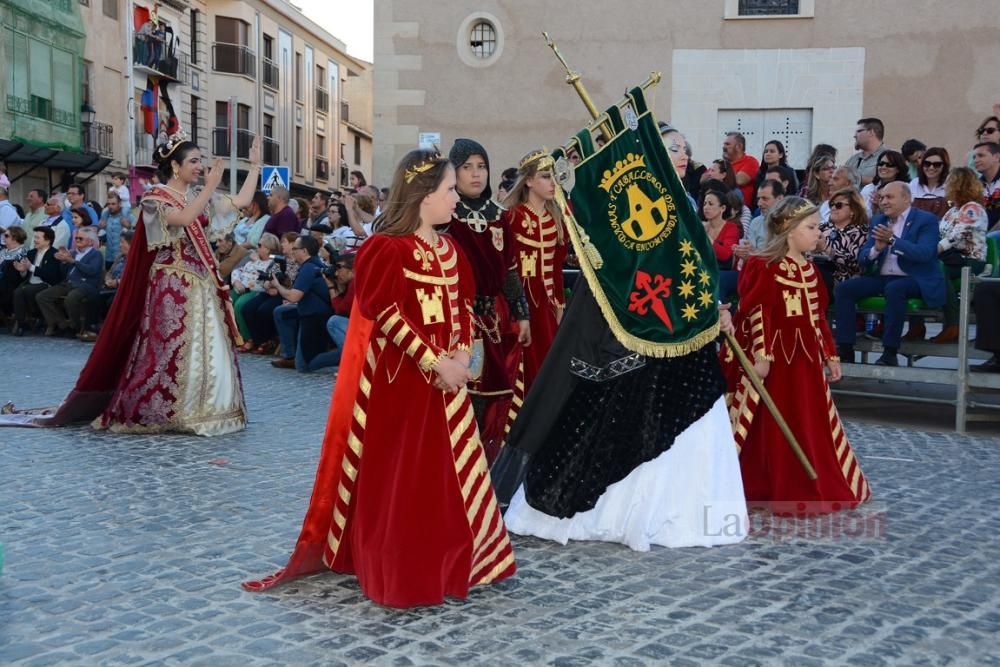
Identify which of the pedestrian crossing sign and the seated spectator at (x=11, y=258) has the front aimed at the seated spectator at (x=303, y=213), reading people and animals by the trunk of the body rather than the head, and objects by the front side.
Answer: the pedestrian crossing sign

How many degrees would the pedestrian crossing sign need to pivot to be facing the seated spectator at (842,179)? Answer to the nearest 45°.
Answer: approximately 45° to its left

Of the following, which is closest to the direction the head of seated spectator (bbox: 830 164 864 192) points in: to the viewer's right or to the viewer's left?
to the viewer's left

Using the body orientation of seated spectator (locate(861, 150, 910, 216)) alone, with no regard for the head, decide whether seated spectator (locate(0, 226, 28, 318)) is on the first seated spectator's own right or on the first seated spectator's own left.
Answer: on the first seated spectator's own right

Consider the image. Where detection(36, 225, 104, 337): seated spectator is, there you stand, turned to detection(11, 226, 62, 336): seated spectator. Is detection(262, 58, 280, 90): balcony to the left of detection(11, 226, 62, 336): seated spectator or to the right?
right

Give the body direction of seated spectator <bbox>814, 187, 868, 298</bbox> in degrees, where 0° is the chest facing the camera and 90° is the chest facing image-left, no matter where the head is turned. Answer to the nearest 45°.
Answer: approximately 45°

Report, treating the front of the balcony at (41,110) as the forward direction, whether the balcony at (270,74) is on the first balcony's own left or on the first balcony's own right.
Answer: on the first balcony's own left

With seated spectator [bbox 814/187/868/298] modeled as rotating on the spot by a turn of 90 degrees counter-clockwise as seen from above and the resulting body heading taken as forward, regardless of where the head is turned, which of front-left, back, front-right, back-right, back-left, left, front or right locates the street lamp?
back

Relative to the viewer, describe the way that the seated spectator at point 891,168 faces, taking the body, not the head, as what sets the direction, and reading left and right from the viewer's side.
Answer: facing the viewer and to the left of the viewer

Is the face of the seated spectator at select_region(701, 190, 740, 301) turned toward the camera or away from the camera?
toward the camera

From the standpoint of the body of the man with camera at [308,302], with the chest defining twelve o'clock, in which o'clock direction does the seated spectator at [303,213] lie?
The seated spectator is roughly at 3 o'clock from the man with camera.

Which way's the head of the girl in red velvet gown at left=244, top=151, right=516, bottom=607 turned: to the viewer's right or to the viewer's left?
to the viewer's right

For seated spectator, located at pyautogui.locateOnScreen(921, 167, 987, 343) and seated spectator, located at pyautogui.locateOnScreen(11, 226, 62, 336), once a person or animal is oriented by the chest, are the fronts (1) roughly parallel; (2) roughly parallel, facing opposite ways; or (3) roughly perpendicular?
roughly perpendicular

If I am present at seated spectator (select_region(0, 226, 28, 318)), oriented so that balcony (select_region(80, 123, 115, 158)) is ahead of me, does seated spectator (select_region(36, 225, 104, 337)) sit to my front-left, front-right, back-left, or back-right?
back-right

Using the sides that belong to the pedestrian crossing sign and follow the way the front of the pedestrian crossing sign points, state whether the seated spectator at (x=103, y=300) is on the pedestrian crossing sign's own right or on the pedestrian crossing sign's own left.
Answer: on the pedestrian crossing sign's own right

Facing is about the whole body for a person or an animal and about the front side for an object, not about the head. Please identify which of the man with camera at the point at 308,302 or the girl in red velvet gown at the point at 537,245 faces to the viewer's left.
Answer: the man with camera
